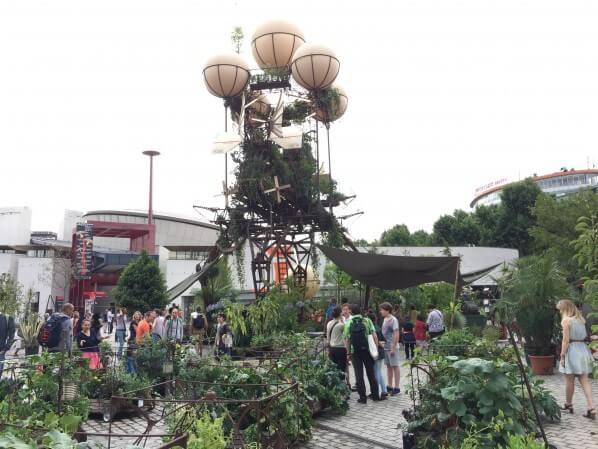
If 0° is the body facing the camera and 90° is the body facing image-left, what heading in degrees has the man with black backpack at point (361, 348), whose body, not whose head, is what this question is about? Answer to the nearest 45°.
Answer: approximately 180°

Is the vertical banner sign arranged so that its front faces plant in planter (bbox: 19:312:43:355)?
yes

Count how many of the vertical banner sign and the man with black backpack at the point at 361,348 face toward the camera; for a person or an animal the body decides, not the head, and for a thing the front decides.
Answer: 1

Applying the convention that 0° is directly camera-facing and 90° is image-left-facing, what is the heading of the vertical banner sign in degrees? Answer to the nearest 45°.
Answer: approximately 0°

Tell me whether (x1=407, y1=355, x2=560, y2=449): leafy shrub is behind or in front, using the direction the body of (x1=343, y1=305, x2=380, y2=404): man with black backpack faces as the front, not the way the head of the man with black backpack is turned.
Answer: behind

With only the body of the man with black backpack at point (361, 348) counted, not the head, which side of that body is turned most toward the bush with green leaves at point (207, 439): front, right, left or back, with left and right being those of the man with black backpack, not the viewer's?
back

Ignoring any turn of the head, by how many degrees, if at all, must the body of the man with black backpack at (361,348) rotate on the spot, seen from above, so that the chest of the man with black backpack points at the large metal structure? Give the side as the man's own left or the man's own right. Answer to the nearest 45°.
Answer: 0° — they already face it

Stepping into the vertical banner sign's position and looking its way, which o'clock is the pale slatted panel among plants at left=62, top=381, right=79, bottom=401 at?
The pale slatted panel among plants is roughly at 12 o'clock from the vertical banner sign.

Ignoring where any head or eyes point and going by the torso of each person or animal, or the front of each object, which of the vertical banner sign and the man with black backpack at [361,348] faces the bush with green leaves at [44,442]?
the vertical banner sign
